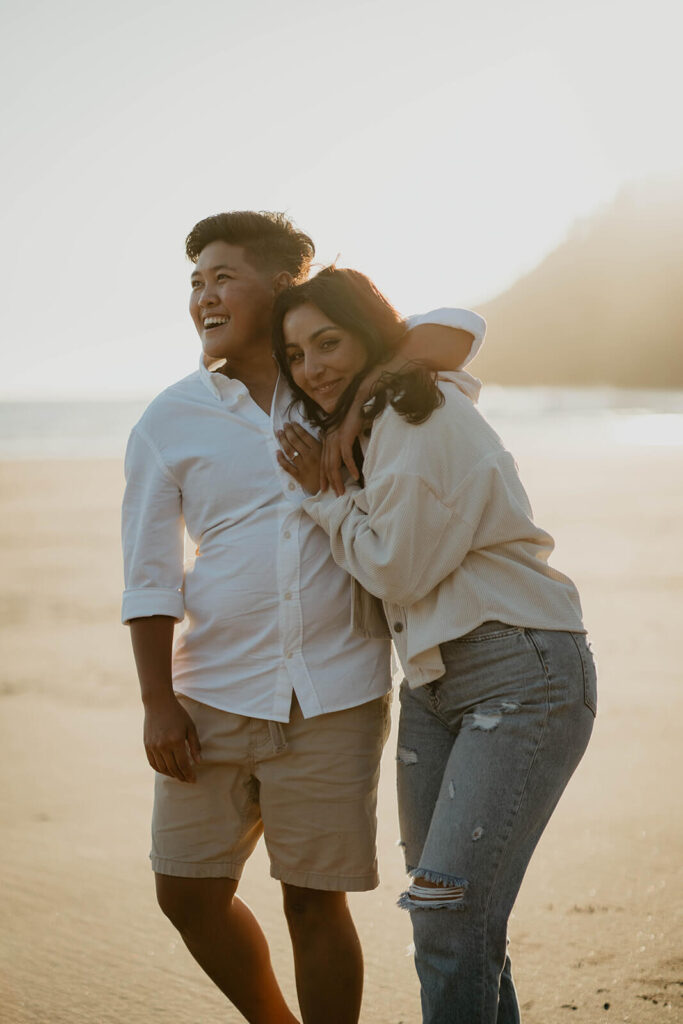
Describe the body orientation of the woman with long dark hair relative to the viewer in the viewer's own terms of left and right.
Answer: facing the viewer and to the left of the viewer
